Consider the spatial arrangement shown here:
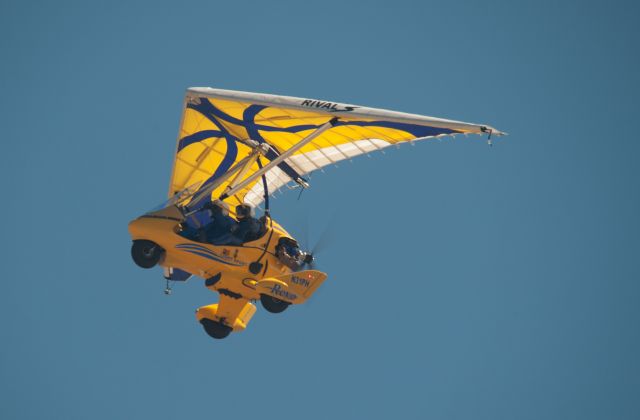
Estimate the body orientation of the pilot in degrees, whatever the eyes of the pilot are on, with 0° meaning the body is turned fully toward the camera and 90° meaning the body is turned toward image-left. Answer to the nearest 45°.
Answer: approximately 90°

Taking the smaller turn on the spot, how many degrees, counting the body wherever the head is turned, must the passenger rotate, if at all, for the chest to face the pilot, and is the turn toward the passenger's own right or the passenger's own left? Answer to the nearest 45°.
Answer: approximately 45° to the passenger's own right

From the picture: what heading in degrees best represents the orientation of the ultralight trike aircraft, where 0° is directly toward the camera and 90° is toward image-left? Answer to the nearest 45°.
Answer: approximately 45°

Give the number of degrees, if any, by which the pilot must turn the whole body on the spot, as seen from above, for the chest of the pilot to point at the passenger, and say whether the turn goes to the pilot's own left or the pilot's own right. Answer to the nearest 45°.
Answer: approximately 180°
